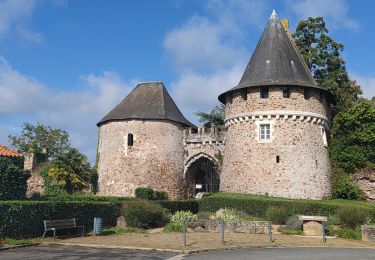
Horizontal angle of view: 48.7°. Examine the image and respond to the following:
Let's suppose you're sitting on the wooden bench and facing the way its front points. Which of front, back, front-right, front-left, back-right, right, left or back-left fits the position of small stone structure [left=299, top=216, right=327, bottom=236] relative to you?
front-left

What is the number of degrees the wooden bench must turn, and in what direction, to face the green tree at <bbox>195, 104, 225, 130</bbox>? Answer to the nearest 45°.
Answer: approximately 90° to its left

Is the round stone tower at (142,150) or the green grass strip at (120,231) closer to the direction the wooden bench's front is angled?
the green grass strip

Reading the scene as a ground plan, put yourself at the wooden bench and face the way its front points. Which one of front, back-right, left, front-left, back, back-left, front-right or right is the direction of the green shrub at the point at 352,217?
front-left

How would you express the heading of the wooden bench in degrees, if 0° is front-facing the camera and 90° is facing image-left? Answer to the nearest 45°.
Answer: approximately 315°

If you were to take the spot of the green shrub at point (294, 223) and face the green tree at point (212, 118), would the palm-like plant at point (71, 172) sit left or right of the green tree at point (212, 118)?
left

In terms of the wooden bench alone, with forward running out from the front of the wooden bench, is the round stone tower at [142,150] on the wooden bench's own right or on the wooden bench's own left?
on the wooden bench's own left

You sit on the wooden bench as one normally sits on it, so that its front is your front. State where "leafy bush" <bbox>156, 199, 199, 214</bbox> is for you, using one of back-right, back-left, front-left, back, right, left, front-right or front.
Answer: left

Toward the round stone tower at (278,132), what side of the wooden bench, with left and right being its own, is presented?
left

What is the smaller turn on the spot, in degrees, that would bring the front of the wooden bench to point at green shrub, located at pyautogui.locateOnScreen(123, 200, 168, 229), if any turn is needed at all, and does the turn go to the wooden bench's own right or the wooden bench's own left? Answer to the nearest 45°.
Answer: approximately 90° to the wooden bench's own left

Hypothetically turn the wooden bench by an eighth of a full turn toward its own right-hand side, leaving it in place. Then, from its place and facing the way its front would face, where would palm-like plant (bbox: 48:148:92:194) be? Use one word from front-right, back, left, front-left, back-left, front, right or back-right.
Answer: back

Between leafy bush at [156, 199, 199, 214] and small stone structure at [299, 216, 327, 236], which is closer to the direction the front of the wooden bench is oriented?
the small stone structure

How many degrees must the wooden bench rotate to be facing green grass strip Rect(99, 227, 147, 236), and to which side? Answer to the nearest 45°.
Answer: approximately 90° to its left

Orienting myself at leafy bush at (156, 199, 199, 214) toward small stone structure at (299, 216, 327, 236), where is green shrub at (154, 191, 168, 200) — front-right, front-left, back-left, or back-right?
back-left
